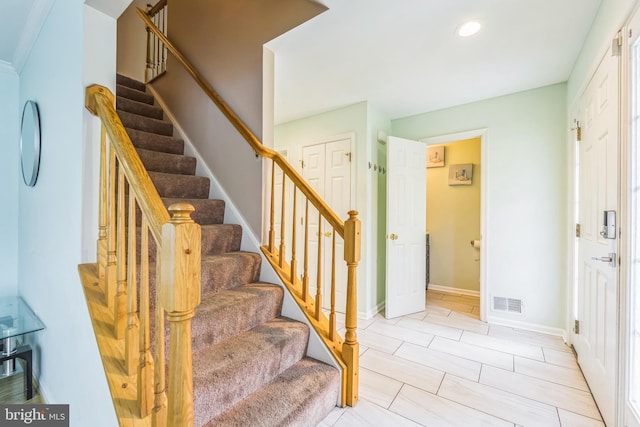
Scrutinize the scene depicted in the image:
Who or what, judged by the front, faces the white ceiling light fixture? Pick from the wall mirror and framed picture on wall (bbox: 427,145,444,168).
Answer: the framed picture on wall

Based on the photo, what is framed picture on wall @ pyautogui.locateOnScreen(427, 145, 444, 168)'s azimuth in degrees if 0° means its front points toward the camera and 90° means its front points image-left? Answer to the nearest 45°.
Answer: approximately 0°

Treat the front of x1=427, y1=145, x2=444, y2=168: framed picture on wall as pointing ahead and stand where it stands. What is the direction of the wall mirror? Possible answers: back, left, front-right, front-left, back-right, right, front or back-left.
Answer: front-right

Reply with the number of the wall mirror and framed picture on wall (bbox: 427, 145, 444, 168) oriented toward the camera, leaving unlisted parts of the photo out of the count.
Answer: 1

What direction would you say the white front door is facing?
to the viewer's left

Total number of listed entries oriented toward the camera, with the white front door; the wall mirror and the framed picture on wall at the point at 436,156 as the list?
1

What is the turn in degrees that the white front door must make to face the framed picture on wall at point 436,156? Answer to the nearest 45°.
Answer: approximately 45° to its right

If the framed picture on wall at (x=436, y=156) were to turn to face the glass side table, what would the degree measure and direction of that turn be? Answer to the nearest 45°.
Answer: approximately 45° to its right

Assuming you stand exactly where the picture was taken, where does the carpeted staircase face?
facing the viewer and to the right of the viewer
